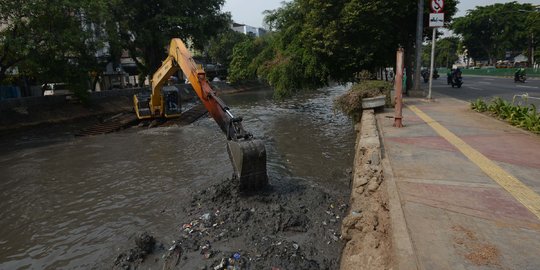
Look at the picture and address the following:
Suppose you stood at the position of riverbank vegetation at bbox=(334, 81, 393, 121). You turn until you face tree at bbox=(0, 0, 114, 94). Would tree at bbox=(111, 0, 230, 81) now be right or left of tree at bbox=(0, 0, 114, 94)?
right

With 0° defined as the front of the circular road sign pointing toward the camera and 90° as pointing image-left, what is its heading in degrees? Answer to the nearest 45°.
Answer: approximately 0°

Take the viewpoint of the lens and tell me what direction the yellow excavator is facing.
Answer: facing the viewer and to the right of the viewer

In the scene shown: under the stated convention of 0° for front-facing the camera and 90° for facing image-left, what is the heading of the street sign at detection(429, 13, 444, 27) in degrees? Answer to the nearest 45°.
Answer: approximately 0°

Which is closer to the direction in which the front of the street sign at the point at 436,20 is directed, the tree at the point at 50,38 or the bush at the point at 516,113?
the bush

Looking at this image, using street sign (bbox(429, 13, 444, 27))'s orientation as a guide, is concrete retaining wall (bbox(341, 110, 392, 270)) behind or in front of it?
in front

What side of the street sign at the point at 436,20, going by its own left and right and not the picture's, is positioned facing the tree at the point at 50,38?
right

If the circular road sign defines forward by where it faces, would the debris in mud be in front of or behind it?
in front

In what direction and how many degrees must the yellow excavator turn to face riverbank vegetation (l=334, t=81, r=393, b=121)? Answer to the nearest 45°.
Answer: approximately 90° to its left

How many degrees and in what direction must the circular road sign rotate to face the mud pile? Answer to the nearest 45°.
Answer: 0° — it already faces it

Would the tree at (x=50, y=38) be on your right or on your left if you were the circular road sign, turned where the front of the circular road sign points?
on your right
